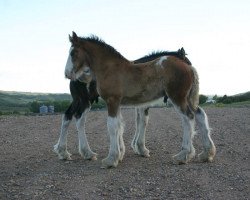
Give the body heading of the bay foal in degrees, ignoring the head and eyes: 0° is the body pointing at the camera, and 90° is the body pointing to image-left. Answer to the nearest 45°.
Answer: approximately 90°
